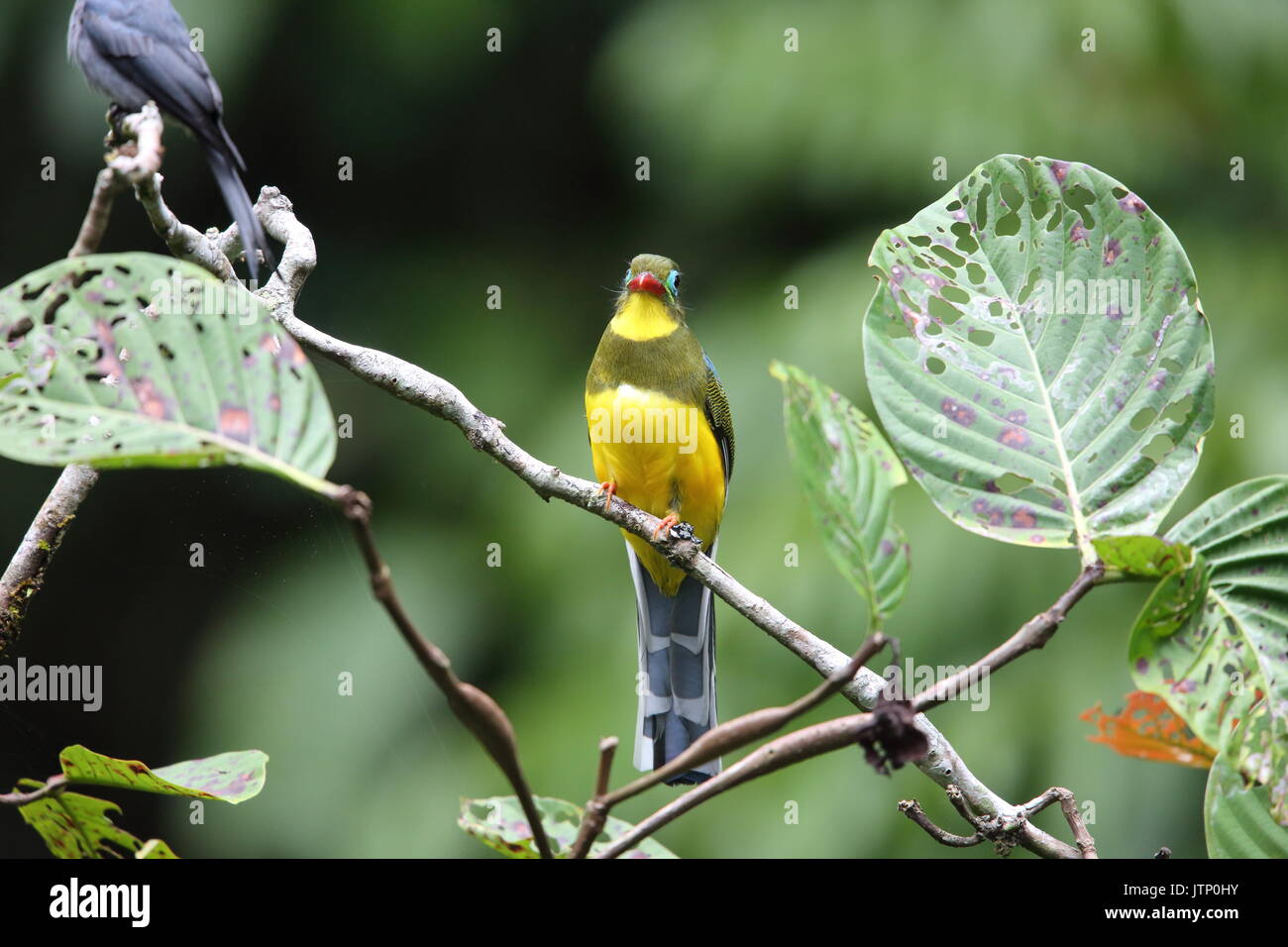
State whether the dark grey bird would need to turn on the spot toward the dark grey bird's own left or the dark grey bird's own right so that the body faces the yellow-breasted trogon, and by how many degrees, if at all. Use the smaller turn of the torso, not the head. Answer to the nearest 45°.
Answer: approximately 135° to the dark grey bird's own right

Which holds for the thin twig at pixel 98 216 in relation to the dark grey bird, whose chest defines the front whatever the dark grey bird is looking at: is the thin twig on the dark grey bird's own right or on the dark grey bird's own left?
on the dark grey bird's own left
